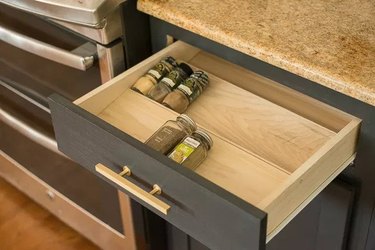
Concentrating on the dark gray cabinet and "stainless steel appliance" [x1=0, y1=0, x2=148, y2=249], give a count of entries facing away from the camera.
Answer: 0

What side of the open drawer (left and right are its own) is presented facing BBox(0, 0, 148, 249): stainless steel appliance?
right

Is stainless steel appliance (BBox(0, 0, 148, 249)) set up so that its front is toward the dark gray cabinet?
no

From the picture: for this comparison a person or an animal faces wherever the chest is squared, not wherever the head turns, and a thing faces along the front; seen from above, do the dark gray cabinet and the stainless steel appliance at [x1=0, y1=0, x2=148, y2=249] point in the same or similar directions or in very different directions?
same or similar directions

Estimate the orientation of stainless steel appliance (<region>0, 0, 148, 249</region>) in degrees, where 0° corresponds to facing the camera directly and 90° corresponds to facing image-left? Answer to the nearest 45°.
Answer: approximately 45°

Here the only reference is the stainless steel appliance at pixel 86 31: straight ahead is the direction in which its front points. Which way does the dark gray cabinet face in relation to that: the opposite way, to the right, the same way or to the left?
the same way

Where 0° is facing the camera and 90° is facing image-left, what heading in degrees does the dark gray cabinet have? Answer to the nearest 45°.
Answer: approximately 45°

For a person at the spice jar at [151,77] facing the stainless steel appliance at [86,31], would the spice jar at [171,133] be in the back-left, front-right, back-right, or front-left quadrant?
back-left

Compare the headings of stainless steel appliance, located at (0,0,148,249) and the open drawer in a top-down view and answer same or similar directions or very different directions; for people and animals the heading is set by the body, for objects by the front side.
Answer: same or similar directions

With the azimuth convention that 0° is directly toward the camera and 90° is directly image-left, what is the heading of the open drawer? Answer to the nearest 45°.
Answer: approximately 45°

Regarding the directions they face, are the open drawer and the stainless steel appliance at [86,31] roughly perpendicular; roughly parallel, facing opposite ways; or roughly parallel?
roughly parallel
